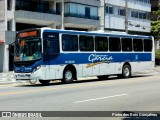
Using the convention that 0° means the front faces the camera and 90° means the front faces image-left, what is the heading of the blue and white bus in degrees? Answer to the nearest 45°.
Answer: approximately 45°
